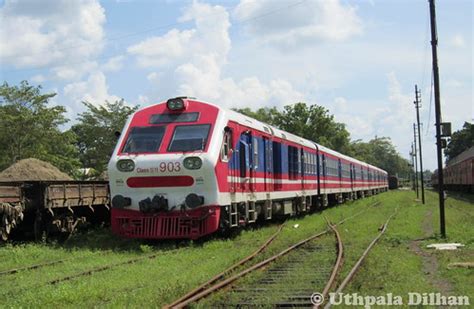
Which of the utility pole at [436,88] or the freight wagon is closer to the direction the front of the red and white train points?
the freight wagon

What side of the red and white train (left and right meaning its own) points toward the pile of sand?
right

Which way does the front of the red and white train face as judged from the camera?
facing the viewer and to the left of the viewer

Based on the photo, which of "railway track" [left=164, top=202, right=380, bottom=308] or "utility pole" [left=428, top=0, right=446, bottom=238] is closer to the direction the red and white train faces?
the railway track
